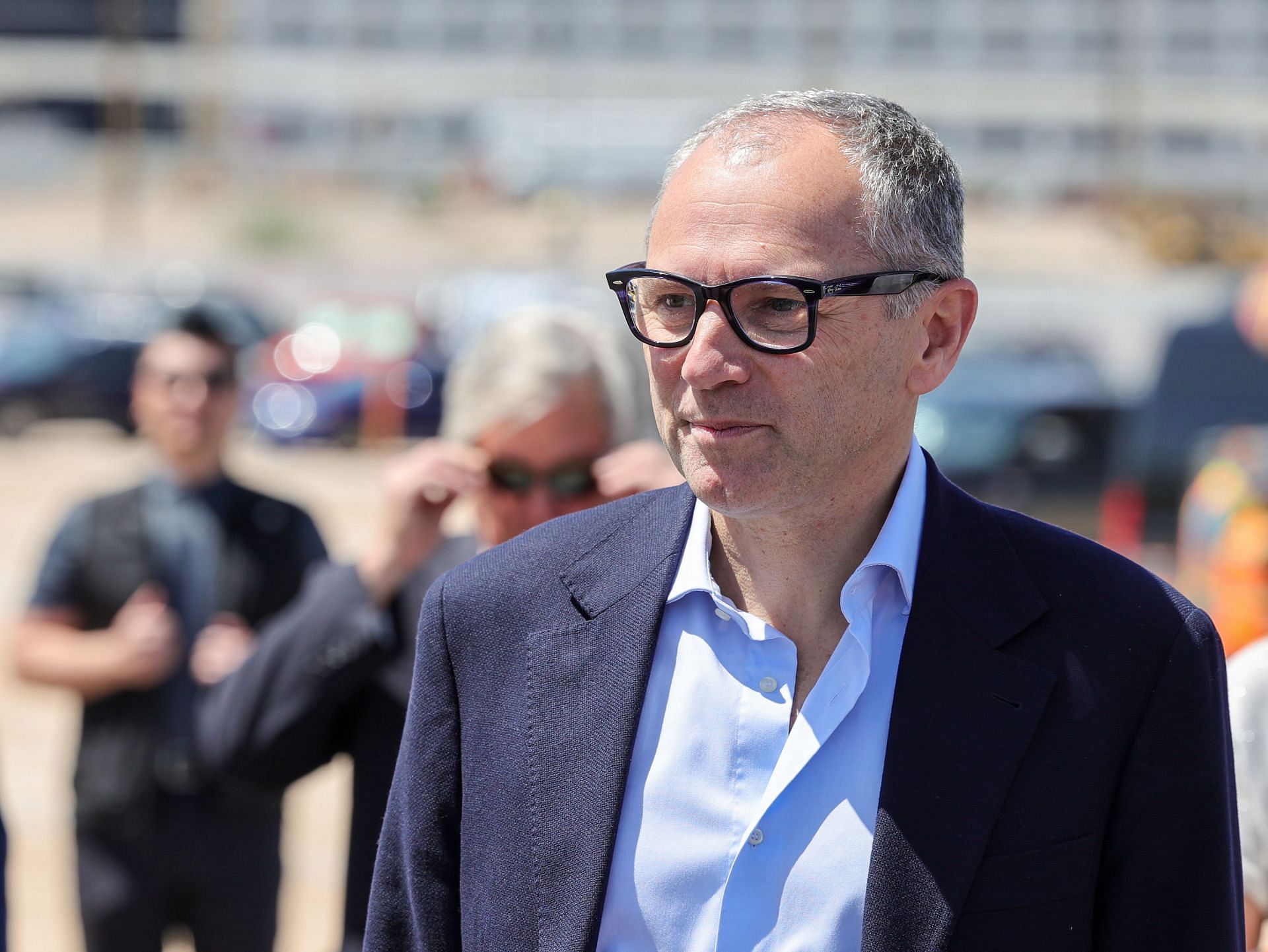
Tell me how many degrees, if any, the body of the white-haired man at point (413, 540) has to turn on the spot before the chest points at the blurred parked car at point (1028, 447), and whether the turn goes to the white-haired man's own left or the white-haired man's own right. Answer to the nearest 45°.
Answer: approximately 135° to the white-haired man's own left

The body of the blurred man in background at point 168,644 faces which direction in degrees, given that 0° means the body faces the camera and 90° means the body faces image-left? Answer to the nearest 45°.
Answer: approximately 0°

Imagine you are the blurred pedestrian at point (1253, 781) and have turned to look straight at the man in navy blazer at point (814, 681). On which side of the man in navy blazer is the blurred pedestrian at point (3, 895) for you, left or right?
right

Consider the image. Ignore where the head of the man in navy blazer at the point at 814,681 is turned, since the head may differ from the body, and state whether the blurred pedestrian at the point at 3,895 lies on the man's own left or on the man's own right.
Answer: on the man's own right

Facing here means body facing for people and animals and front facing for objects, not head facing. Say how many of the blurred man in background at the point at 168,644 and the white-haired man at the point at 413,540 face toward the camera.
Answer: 2

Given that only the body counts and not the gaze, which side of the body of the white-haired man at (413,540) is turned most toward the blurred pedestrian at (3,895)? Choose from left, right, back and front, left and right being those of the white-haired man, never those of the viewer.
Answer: right

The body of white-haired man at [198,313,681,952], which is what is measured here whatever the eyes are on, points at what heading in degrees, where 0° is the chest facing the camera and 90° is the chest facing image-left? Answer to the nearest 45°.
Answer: approximately 0°
